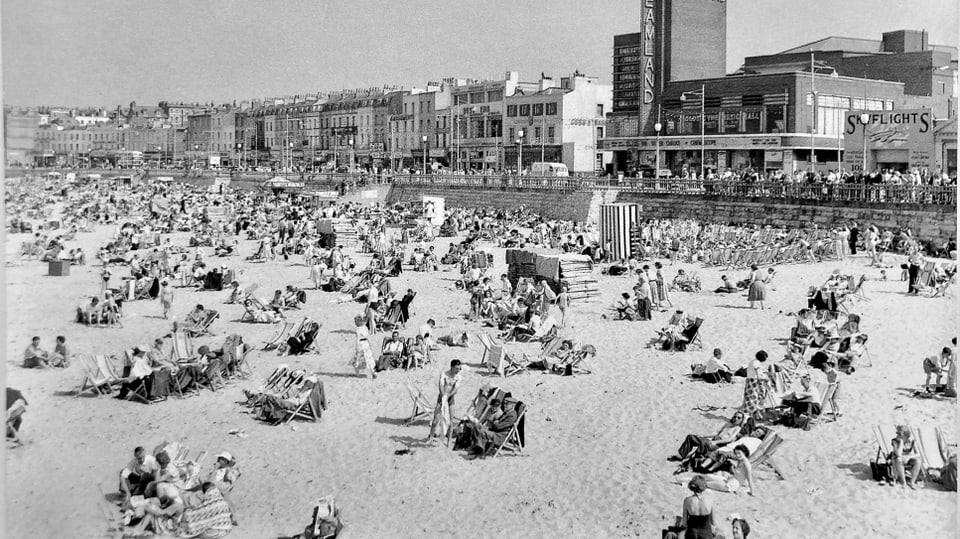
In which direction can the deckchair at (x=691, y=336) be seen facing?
to the viewer's left

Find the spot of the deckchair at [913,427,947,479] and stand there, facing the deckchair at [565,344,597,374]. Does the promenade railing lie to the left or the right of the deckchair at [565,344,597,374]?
right

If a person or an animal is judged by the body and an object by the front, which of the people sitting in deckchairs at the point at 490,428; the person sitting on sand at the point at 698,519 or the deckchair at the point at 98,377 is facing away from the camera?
the person sitting on sand at the point at 698,519

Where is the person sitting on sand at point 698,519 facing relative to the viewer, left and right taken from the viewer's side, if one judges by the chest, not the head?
facing away from the viewer

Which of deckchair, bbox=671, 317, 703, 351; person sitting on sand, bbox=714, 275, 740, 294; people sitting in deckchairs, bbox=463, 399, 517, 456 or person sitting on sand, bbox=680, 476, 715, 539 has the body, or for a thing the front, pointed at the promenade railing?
person sitting on sand, bbox=680, 476, 715, 539

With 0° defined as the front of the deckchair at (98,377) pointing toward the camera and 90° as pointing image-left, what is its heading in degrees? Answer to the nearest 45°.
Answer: approximately 315°
